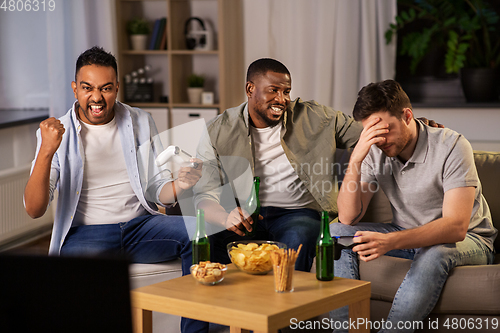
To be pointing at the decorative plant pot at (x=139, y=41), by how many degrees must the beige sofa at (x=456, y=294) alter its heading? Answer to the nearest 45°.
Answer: approximately 135° to its right

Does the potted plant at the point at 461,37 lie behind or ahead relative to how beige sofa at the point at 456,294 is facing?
behind

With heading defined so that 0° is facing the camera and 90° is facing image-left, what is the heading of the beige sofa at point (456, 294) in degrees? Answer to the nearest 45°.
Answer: approximately 0°

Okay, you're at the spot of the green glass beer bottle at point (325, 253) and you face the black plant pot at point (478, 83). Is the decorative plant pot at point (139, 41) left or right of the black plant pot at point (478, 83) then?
left

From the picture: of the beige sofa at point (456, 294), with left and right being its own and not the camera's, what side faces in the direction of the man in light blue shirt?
right

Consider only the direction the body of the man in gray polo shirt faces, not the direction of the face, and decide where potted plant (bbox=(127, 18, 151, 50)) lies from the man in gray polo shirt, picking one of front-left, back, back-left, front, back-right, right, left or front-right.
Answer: right

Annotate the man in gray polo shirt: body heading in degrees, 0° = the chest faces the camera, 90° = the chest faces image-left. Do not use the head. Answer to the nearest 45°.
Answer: approximately 45°

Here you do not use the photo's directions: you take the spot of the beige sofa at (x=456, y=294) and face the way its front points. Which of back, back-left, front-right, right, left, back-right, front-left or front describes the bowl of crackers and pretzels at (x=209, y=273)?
front-right

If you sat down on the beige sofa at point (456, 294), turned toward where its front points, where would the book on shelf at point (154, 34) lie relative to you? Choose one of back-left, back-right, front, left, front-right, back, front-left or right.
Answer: back-right

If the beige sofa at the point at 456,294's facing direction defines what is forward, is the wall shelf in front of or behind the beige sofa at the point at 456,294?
behind

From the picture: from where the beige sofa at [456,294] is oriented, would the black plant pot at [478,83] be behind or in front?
behind

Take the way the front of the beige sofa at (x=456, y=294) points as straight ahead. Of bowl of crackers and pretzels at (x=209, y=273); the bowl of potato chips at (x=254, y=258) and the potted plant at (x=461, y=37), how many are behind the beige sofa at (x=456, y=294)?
1

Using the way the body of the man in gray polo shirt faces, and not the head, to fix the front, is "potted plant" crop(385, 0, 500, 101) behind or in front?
behind
